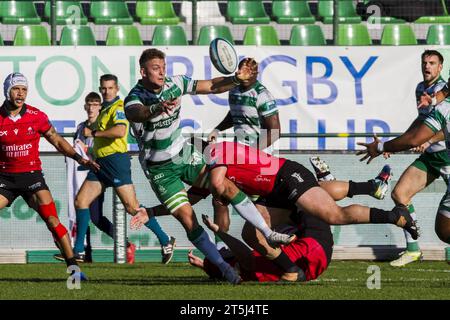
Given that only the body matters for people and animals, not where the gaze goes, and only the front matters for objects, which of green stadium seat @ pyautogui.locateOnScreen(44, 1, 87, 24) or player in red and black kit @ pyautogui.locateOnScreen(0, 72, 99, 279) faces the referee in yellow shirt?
the green stadium seat

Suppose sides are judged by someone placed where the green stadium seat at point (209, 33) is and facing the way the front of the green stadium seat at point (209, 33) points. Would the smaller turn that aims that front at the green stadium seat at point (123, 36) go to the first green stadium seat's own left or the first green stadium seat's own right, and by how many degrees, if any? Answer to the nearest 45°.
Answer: approximately 90° to the first green stadium seat's own right

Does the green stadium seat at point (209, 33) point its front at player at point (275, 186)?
yes

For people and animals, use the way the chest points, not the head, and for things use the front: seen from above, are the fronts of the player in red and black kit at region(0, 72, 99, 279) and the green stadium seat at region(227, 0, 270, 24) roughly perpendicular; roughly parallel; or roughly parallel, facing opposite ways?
roughly parallel

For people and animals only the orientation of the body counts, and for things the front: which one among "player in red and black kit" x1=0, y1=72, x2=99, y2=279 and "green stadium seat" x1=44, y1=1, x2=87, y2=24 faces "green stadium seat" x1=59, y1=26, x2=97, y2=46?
"green stadium seat" x1=44, y1=1, x2=87, y2=24

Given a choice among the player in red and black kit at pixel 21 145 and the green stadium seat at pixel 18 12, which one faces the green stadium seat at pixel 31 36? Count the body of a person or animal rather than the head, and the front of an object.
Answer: the green stadium seat at pixel 18 12

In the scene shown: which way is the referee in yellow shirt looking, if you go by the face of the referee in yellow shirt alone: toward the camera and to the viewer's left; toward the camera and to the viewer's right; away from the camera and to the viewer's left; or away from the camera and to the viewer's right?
toward the camera and to the viewer's right

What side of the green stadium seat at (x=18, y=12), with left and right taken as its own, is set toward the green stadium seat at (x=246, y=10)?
left

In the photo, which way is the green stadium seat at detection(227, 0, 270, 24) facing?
toward the camera

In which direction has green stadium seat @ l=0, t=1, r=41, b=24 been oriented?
toward the camera

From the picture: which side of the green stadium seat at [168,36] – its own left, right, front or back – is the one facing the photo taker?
front

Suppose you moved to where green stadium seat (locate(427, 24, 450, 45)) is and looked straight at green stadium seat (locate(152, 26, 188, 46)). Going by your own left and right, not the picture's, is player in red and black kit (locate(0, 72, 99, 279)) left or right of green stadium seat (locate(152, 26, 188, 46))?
left

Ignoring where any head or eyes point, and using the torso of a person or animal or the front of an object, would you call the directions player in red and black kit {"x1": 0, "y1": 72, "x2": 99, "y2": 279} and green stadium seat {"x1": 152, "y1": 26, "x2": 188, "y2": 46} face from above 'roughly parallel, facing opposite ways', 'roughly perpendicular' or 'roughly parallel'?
roughly parallel

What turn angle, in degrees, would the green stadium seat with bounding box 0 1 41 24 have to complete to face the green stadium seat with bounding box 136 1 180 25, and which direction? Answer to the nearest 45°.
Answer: approximately 90° to its left
